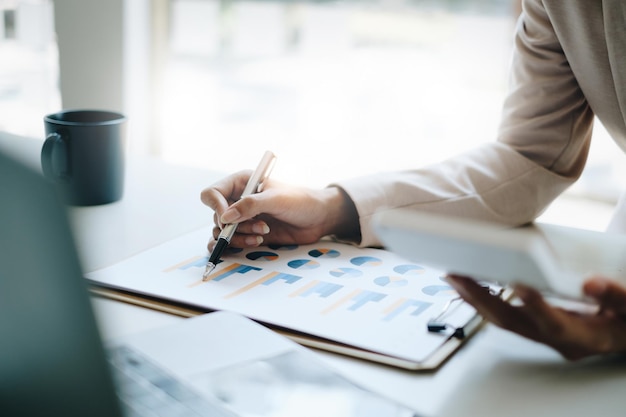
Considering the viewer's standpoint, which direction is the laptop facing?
facing away from the viewer and to the right of the viewer

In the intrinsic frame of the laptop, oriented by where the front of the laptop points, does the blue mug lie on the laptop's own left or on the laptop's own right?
on the laptop's own left
